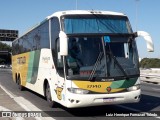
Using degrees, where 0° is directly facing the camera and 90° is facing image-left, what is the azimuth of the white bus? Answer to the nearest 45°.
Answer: approximately 315°
